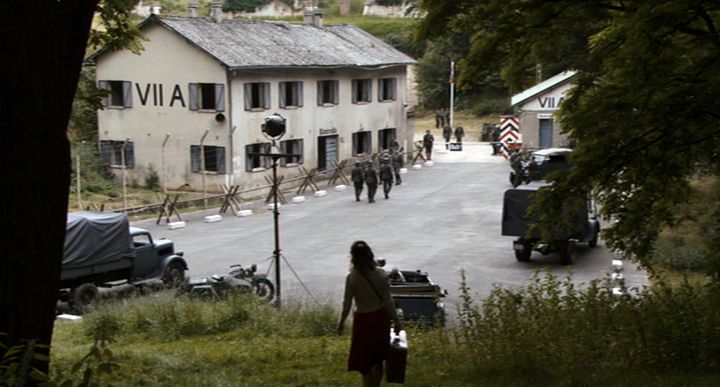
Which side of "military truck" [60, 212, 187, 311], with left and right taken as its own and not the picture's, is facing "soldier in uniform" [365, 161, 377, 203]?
front

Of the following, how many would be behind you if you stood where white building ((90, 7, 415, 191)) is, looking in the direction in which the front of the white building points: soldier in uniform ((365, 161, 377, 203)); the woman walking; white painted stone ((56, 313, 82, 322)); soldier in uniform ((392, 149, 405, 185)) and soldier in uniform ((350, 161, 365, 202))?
0

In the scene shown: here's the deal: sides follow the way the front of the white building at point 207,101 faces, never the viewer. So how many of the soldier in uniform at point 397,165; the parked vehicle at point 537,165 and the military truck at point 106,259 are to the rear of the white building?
0

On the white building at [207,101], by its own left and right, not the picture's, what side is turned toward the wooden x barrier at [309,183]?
front

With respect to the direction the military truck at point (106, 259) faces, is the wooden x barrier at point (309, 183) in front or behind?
in front

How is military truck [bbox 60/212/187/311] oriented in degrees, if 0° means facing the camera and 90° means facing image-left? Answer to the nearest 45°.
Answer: approximately 225°

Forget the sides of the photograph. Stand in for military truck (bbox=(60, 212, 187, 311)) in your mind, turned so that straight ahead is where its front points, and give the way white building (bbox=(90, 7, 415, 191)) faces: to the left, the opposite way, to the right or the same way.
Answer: to the right

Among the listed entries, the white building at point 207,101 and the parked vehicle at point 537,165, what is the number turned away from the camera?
0

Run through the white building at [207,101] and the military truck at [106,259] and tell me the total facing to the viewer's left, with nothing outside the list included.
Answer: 0

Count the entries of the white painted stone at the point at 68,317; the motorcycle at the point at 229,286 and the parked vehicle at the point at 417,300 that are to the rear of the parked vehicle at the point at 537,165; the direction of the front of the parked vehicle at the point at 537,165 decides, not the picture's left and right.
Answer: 0

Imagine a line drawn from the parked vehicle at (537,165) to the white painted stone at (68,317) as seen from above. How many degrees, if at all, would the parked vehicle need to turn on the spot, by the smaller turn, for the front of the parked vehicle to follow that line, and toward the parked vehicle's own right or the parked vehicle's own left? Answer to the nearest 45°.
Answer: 0° — it already faces it

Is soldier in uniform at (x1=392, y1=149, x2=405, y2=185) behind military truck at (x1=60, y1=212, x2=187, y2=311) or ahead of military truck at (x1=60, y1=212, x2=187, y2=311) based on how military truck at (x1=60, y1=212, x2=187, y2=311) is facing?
ahead

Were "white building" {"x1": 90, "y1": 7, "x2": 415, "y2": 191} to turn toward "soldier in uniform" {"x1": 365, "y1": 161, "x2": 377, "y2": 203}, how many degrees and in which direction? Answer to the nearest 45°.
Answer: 0° — it already faces them

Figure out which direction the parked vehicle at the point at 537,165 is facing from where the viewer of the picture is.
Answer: facing the viewer and to the left of the viewer

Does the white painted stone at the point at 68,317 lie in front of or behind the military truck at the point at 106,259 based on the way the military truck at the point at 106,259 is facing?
behind

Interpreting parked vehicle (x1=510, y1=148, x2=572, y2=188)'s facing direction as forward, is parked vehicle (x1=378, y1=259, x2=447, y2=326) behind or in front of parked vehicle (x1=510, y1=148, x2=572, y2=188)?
in front

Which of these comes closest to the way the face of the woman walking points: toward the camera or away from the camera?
away from the camera

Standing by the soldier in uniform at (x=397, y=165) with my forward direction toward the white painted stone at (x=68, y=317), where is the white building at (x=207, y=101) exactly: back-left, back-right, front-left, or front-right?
front-right
